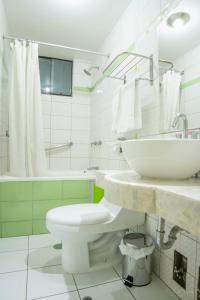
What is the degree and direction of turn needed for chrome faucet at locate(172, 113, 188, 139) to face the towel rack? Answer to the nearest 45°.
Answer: approximately 45° to its right

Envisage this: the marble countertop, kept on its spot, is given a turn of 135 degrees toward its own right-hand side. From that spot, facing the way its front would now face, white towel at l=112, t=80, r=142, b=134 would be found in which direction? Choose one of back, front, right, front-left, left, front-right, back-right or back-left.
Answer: front

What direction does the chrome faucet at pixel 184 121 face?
to the viewer's left

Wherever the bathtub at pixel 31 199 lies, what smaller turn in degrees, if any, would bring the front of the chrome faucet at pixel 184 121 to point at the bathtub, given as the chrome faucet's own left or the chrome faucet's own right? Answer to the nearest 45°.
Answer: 0° — it already faces it

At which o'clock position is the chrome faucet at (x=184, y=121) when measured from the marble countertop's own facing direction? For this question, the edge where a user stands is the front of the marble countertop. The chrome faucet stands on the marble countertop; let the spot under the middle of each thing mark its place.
The chrome faucet is roughly at 5 o'clock from the marble countertop.

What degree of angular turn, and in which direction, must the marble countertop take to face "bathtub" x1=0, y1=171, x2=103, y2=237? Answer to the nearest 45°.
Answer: approximately 90° to its right

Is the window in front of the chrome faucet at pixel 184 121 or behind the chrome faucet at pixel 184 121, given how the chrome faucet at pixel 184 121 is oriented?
in front

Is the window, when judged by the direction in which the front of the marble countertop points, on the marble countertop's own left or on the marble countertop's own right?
on the marble countertop's own right
